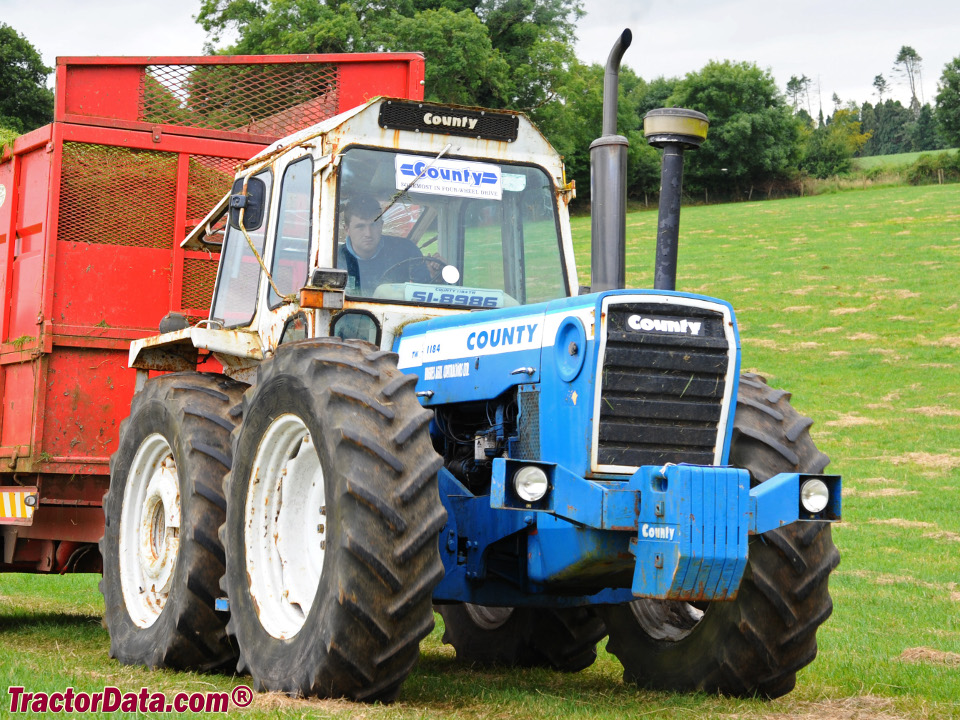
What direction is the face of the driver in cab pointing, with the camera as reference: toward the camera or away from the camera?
toward the camera

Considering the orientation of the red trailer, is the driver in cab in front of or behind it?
in front

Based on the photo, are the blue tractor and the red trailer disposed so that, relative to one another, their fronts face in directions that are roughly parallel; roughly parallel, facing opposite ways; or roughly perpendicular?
roughly parallel

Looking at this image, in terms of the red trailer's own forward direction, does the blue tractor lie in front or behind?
in front

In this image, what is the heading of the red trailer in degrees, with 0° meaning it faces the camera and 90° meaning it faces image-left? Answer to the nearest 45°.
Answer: approximately 315°

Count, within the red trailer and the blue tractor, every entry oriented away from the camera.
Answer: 0

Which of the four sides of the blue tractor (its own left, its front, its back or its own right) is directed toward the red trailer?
back

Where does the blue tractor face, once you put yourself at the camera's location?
facing the viewer and to the right of the viewer
